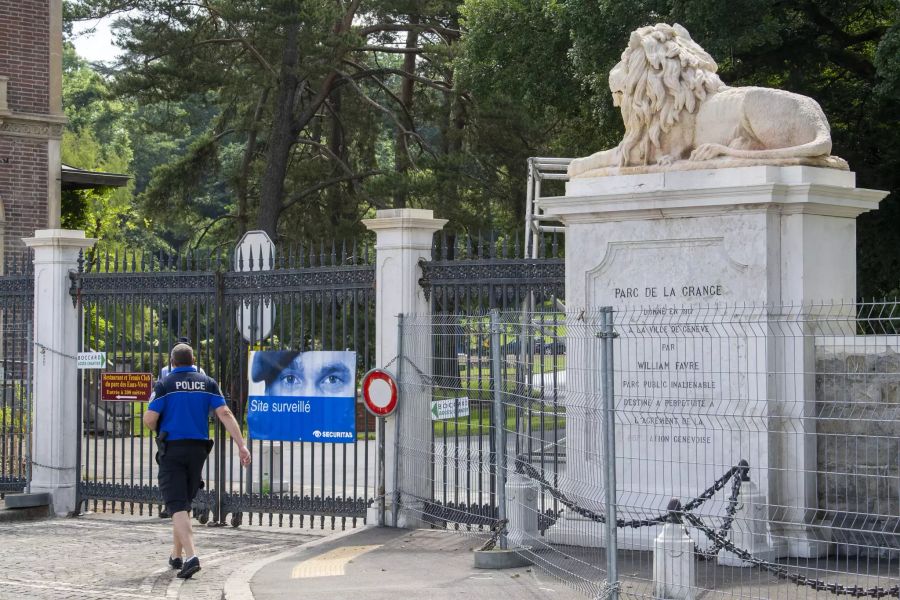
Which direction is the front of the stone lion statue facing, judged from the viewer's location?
facing to the left of the viewer

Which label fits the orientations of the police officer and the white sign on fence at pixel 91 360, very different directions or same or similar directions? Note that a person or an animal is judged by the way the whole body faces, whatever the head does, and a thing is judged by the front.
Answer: very different directions

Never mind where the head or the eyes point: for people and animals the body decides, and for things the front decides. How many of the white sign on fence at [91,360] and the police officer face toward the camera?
1

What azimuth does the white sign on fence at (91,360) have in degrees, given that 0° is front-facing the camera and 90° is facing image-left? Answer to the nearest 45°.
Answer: approximately 0°

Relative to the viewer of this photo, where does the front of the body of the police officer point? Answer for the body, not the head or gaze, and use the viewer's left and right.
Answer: facing away from the viewer

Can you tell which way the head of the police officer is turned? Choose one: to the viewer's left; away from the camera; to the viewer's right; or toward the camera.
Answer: away from the camera

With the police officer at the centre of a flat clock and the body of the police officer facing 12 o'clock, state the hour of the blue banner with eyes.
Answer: The blue banner with eyes is roughly at 1 o'clock from the police officer.

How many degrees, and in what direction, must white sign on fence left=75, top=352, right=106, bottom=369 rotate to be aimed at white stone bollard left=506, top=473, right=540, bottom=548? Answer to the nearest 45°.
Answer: approximately 45° to its left

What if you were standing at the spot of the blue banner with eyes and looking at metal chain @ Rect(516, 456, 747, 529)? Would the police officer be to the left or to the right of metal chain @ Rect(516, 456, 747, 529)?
right

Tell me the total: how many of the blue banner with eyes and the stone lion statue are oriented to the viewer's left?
1

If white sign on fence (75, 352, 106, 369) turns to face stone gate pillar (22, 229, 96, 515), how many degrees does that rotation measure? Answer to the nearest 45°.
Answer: approximately 135° to its right

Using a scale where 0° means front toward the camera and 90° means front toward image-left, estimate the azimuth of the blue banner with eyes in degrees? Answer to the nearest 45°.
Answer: approximately 0°
